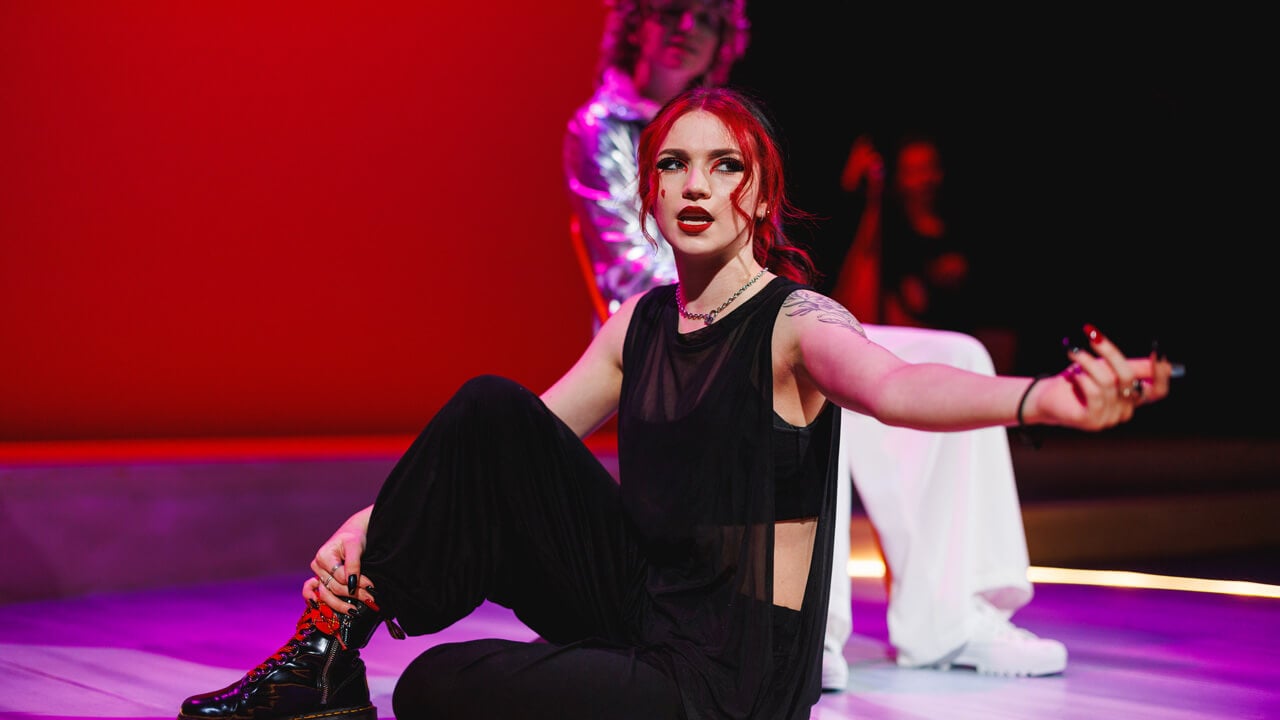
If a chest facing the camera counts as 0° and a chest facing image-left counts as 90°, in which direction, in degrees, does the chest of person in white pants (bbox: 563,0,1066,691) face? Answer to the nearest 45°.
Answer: approximately 315°
